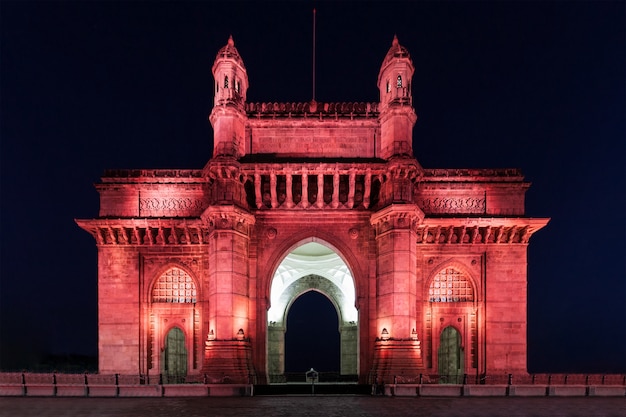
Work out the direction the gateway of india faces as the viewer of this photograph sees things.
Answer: facing the viewer
